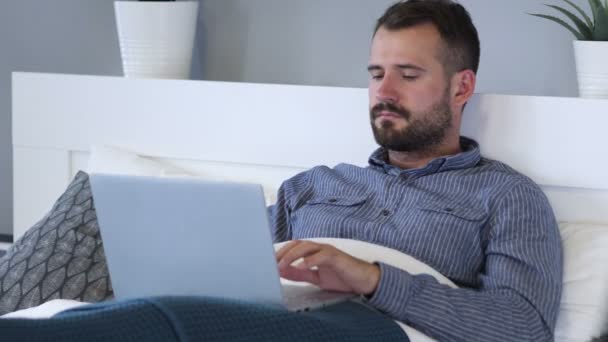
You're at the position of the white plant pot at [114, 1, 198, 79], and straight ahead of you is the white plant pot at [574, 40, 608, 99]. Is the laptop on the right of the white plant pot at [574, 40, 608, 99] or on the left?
right

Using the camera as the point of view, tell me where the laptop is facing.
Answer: facing away from the viewer and to the right of the viewer

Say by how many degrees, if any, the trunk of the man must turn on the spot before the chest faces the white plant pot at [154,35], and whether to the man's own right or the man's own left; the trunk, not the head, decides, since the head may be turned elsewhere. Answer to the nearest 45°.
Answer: approximately 90° to the man's own right

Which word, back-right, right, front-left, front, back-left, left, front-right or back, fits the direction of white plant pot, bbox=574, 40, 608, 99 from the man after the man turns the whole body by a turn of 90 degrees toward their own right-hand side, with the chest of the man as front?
right

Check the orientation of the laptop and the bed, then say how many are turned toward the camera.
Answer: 1
